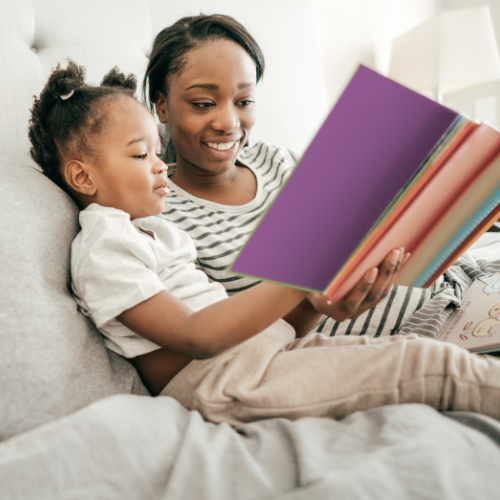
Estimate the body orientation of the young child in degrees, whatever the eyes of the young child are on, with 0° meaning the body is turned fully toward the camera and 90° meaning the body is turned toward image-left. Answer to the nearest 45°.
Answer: approximately 270°

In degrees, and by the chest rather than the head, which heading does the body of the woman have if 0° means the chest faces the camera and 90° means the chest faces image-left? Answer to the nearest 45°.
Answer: approximately 315°
